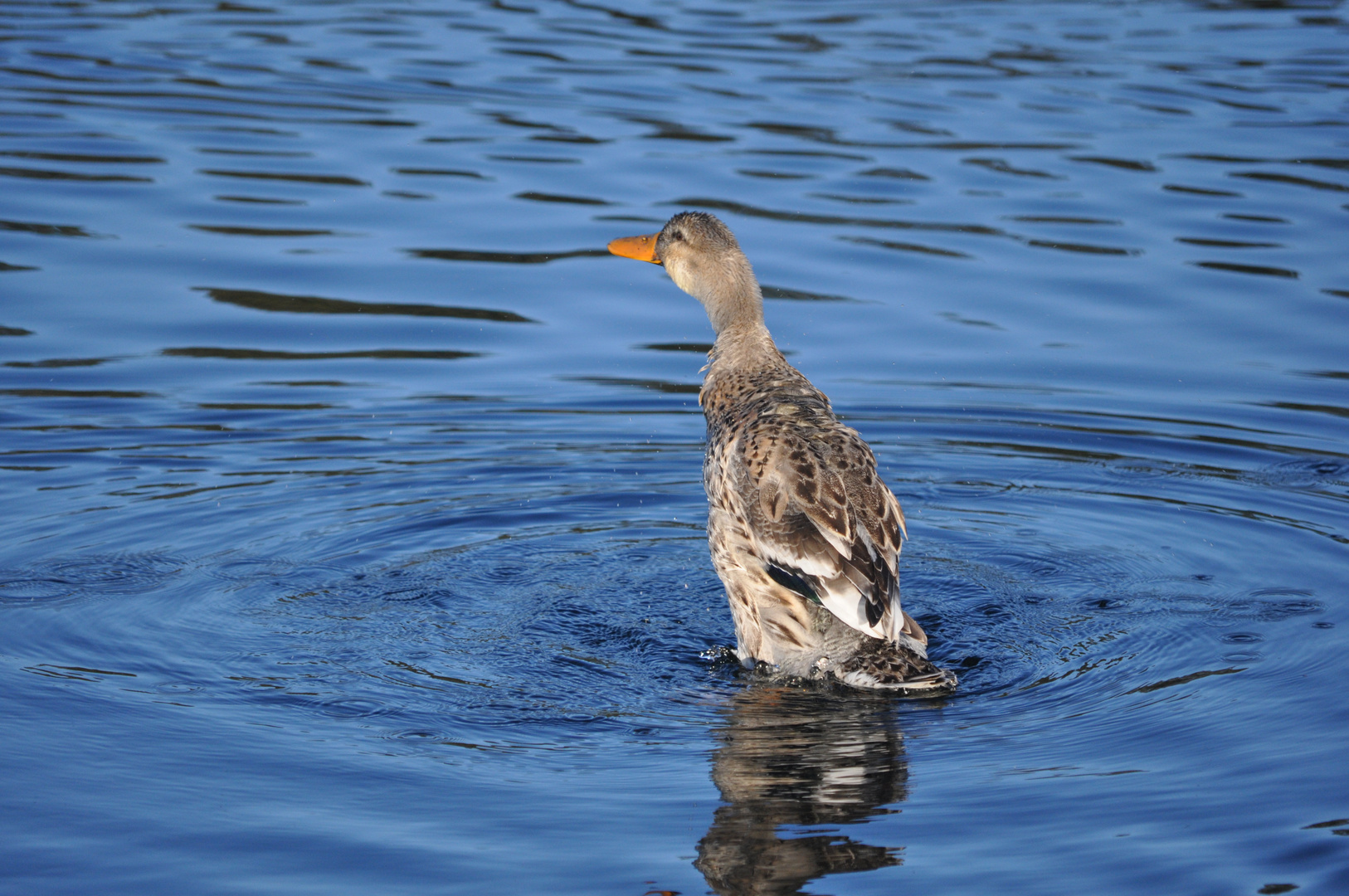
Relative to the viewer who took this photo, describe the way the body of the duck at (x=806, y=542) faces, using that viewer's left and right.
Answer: facing away from the viewer and to the left of the viewer
